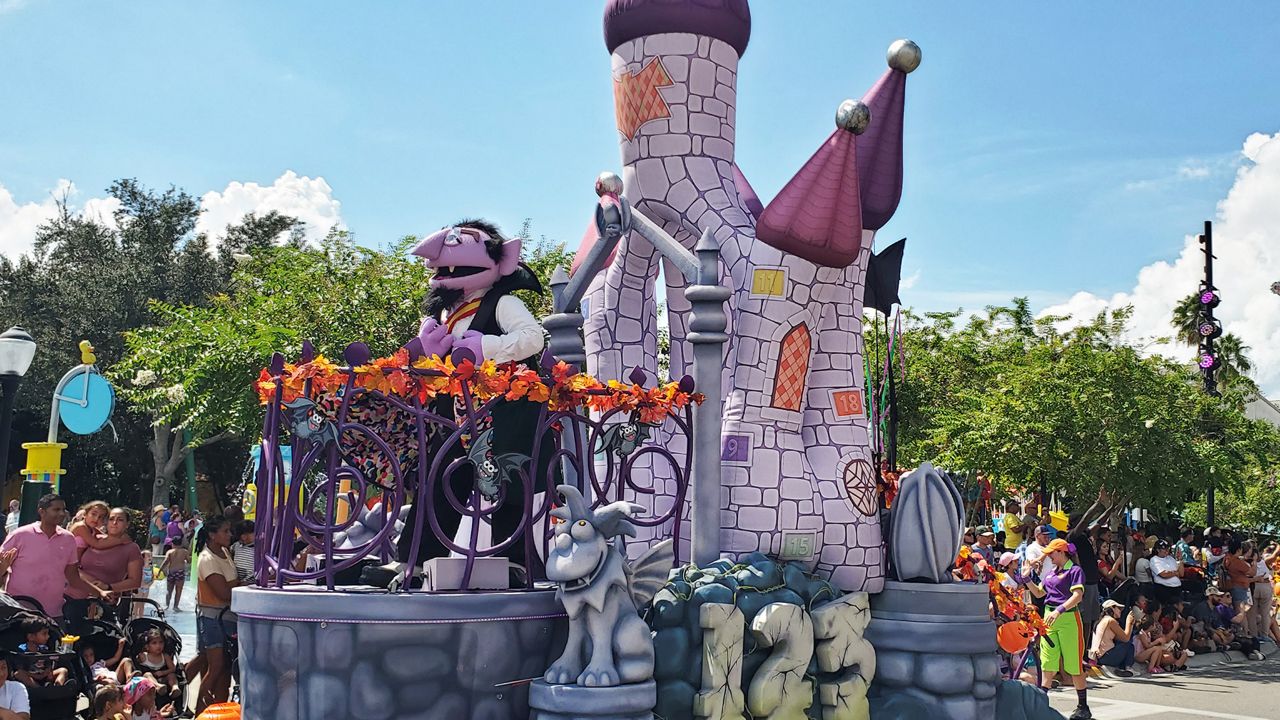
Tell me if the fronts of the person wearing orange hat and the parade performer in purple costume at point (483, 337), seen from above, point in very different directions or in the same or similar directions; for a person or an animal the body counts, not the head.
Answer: same or similar directions

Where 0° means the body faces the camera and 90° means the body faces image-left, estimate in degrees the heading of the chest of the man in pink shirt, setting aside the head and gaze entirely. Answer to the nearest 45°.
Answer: approximately 315°

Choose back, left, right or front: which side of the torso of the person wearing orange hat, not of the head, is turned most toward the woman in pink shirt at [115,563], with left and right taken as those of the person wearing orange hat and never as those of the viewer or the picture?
front

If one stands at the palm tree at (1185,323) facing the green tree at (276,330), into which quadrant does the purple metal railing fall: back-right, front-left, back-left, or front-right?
front-left

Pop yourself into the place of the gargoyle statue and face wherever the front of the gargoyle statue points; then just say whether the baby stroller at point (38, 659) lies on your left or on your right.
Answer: on your right

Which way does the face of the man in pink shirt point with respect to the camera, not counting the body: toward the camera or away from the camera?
toward the camera

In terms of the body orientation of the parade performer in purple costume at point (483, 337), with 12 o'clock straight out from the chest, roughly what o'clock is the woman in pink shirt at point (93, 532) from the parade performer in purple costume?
The woman in pink shirt is roughly at 3 o'clock from the parade performer in purple costume.

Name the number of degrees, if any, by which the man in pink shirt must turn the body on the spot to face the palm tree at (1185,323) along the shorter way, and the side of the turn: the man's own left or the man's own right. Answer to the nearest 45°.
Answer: approximately 90° to the man's own left

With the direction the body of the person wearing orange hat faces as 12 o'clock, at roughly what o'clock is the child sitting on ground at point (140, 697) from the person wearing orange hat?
The child sitting on ground is roughly at 12 o'clock from the person wearing orange hat.

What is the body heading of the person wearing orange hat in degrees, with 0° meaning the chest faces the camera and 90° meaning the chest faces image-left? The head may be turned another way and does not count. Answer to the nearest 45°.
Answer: approximately 45°

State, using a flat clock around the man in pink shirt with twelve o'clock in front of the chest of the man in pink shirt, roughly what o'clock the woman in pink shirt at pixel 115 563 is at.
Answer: The woman in pink shirt is roughly at 9 o'clock from the man in pink shirt.
